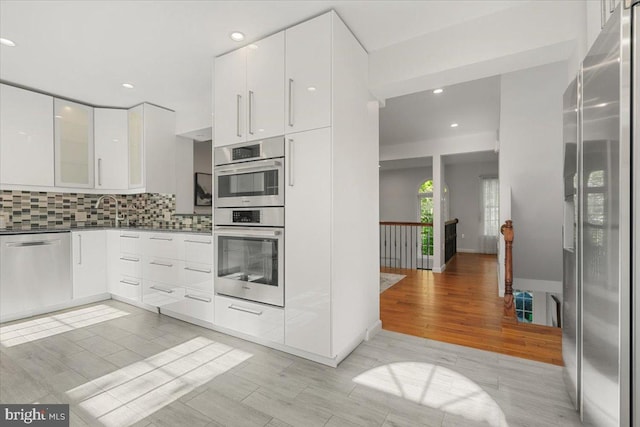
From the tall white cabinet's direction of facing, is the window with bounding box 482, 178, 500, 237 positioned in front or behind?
behind

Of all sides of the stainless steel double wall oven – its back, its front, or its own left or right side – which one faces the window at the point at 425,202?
back

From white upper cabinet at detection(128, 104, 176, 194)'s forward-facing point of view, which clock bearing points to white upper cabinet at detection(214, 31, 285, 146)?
white upper cabinet at detection(214, 31, 285, 146) is roughly at 10 o'clock from white upper cabinet at detection(128, 104, 176, 194).

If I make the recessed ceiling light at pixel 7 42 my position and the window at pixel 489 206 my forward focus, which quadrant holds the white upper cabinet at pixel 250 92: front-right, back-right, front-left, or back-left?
front-right

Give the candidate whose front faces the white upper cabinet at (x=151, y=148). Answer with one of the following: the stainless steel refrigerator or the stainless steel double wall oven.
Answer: the stainless steel refrigerator

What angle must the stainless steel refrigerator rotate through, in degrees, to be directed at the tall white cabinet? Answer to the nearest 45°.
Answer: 0° — it already faces it

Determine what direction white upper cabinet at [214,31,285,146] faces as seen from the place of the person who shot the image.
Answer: facing the viewer and to the left of the viewer

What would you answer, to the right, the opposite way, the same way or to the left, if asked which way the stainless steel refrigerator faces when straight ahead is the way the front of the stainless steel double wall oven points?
to the right

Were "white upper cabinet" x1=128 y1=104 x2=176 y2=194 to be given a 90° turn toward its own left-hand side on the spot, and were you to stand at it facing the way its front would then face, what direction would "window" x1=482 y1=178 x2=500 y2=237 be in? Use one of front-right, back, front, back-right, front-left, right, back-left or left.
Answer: front-left

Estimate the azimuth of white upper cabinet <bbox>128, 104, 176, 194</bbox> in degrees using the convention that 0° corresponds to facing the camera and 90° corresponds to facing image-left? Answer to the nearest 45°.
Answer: approximately 45°

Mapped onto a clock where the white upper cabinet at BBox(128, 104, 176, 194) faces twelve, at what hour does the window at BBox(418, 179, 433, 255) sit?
The window is roughly at 7 o'clock from the white upper cabinet.

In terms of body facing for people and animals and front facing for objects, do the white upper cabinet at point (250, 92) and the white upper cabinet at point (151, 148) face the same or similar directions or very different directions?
same or similar directions

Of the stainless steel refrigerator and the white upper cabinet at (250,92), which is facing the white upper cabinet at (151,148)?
the stainless steel refrigerator

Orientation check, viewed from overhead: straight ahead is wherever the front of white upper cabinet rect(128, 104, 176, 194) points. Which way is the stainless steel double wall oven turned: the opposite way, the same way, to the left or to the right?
the same way

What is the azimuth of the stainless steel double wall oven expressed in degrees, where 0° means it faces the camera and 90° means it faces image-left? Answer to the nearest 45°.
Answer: approximately 45°

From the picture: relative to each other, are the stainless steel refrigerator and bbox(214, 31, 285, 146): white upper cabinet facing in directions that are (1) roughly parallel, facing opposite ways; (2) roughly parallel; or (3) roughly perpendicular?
roughly perpendicular

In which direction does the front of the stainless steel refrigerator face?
to the viewer's left

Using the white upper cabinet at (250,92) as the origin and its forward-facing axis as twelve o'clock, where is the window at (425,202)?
The window is roughly at 6 o'clock from the white upper cabinet.
